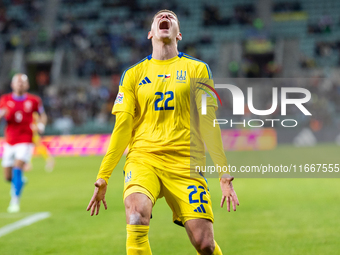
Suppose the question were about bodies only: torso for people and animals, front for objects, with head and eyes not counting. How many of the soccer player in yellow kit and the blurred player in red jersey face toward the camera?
2

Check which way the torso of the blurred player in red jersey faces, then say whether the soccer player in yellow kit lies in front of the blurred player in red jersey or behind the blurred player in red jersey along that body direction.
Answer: in front

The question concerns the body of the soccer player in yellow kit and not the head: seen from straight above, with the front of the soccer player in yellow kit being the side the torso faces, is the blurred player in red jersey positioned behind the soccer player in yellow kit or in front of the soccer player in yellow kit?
behind

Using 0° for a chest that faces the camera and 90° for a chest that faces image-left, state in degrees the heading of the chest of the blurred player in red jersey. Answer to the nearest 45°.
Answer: approximately 0°

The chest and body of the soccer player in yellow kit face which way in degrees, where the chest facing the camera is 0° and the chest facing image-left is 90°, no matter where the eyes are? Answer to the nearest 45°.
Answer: approximately 0°
